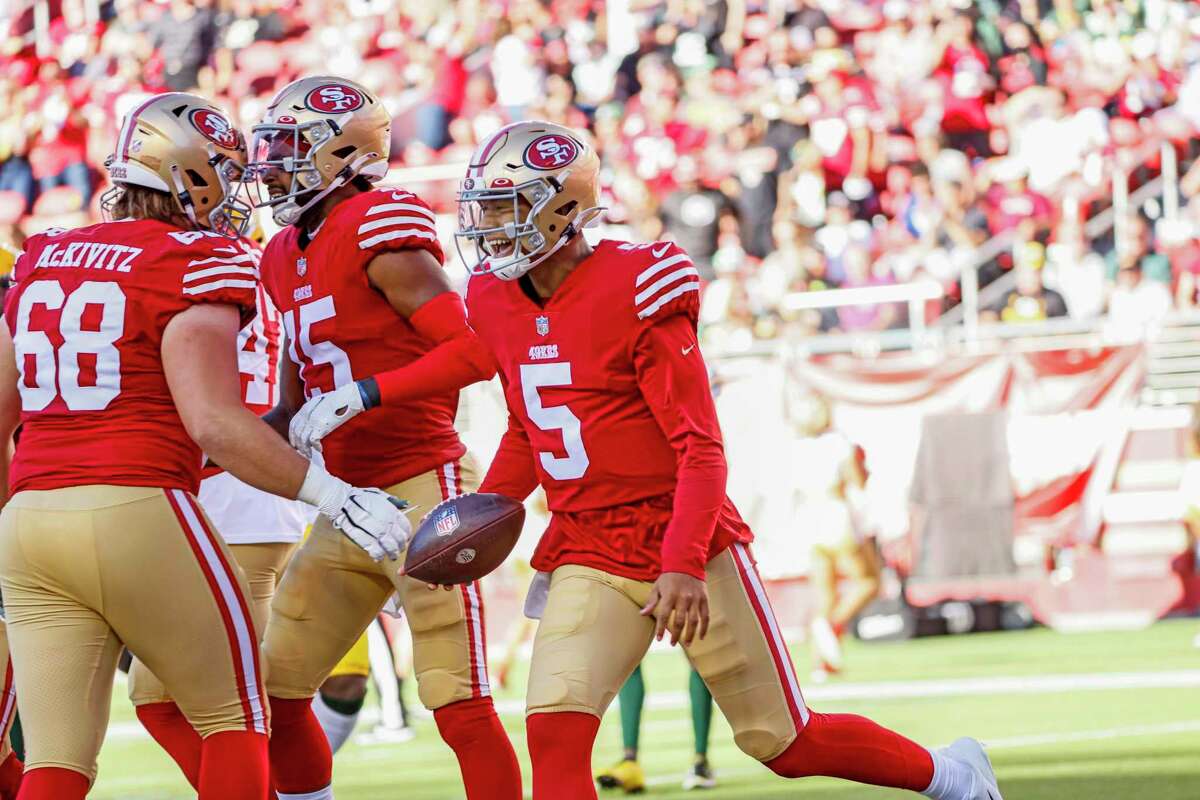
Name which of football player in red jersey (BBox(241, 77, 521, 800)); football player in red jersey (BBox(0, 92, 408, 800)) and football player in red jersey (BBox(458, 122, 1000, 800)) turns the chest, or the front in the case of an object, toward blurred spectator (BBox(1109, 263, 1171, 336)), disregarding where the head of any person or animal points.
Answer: football player in red jersey (BBox(0, 92, 408, 800))

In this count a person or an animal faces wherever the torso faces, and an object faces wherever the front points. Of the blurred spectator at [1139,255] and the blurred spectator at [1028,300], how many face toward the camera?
2

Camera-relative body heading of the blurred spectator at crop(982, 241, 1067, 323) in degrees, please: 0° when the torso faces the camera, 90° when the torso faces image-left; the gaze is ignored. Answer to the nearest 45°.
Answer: approximately 0°

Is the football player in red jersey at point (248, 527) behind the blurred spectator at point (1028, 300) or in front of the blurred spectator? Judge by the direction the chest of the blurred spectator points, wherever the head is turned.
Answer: in front

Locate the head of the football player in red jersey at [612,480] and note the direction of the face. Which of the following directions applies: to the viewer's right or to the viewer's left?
to the viewer's left

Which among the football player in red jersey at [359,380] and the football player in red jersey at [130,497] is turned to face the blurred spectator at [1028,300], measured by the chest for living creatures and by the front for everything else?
the football player in red jersey at [130,497]

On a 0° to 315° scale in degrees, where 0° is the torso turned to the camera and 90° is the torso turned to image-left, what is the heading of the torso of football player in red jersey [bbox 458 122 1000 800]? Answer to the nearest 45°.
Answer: approximately 45°

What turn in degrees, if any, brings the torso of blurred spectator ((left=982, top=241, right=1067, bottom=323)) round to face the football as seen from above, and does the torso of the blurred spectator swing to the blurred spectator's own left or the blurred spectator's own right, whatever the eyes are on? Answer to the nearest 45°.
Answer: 0° — they already face it

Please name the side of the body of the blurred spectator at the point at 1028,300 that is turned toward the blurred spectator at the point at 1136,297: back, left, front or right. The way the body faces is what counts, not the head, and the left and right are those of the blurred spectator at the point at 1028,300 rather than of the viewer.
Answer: left

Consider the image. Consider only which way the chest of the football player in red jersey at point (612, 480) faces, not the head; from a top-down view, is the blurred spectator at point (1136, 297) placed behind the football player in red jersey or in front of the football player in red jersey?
behind

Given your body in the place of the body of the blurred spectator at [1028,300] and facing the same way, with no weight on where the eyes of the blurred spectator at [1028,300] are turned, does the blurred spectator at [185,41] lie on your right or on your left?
on your right

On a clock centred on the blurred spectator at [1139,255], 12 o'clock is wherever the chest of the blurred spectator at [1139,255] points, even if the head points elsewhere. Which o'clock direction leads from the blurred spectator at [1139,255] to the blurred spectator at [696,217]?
the blurred spectator at [696,217] is roughly at 3 o'clock from the blurred spectator at [1139,255].

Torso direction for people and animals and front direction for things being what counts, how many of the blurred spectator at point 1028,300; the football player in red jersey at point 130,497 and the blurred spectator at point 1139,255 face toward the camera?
2
